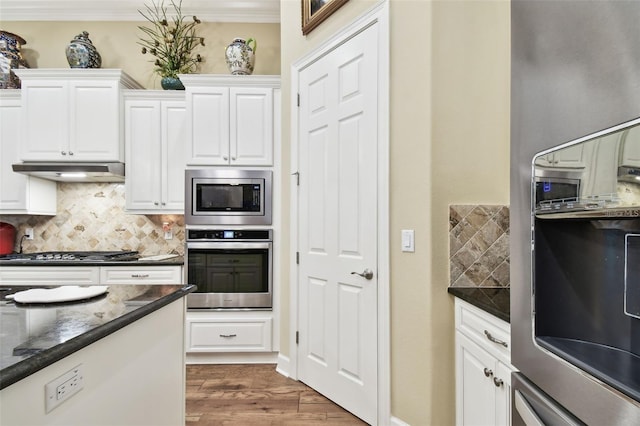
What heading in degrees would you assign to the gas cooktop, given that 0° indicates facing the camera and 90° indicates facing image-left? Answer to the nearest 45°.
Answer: approximately 0°

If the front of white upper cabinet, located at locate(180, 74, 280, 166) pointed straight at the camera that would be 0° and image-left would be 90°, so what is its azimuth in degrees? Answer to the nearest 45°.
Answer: approximately 0°

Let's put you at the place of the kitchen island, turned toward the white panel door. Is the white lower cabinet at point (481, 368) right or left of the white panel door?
right

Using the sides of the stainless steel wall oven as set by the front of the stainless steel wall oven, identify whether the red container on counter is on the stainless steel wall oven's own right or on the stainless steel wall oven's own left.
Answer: on the stainless steel wall oven's own right

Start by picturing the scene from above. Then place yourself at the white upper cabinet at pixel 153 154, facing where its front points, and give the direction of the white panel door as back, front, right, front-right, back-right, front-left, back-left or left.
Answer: front-left

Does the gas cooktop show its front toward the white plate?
yes

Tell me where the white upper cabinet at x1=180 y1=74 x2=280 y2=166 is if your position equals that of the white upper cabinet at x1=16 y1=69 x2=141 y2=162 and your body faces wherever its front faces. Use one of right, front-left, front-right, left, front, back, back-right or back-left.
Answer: front-left

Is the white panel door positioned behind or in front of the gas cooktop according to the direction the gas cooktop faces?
in front

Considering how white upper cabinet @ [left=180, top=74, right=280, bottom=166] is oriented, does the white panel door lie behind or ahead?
ahead
